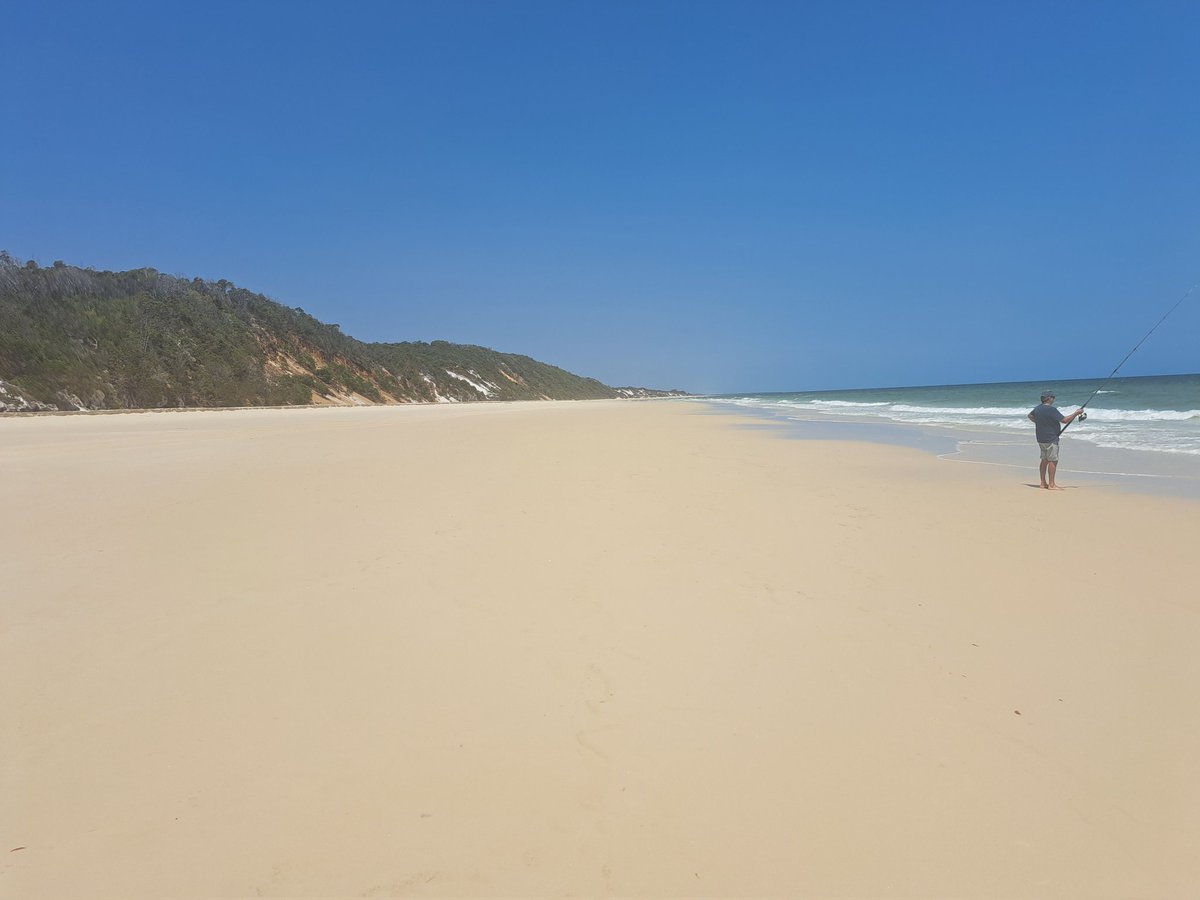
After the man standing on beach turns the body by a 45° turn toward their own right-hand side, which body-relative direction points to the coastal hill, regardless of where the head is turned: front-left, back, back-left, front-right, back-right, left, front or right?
back

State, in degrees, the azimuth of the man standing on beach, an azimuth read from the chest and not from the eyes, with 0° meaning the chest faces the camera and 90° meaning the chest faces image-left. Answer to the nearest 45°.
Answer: approximately 225°
